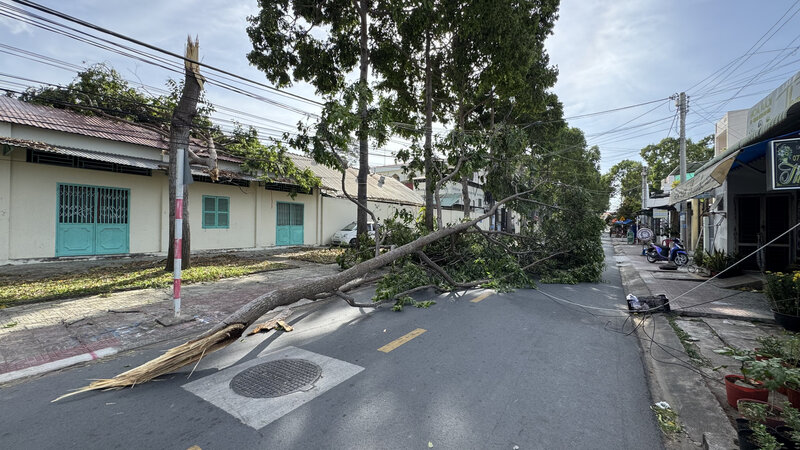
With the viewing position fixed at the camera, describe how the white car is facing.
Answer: facing the viewer and to the left of the viewer

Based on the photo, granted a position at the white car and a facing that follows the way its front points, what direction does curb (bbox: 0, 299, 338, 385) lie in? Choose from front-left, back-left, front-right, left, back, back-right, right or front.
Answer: front-left

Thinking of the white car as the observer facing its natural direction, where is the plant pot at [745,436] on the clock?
The plant pot is roughly at 10 o'clock from the white car.

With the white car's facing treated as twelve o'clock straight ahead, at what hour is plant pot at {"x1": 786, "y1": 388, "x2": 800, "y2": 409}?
The plant pot is roughly at 10 o'clock from the white car.

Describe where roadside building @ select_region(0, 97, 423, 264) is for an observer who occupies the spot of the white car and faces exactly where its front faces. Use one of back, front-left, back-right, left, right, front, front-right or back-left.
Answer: front

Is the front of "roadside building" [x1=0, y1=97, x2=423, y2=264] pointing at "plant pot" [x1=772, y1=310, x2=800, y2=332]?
yes

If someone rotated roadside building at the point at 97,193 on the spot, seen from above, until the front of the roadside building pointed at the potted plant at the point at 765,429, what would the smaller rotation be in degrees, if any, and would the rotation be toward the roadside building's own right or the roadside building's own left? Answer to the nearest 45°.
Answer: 0° — it already faces it

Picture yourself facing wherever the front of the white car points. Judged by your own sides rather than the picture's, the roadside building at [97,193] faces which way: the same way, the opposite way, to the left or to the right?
to the left

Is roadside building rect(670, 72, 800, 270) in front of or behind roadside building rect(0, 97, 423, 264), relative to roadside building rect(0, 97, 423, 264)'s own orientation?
in front

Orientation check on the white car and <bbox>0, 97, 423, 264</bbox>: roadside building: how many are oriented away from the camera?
0

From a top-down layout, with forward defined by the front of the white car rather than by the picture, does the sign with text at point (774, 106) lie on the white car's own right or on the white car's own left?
on the white car's own left

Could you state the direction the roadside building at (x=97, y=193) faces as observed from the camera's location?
facing the viewer and to the right of the viewer

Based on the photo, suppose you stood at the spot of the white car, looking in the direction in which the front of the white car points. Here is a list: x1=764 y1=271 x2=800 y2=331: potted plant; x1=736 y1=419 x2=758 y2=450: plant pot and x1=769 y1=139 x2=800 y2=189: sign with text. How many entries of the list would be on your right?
0

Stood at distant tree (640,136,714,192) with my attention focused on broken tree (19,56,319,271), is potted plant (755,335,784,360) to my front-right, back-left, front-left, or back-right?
front-left

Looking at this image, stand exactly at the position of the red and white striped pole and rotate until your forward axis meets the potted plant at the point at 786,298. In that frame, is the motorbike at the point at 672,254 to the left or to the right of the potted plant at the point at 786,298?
left

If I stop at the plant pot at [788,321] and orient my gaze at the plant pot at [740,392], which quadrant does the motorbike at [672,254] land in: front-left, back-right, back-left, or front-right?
back-right

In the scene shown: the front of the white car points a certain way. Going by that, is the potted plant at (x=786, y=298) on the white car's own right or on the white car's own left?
on the white car's own left

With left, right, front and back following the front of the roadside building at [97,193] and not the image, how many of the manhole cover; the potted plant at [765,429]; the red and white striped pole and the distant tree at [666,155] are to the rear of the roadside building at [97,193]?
0
